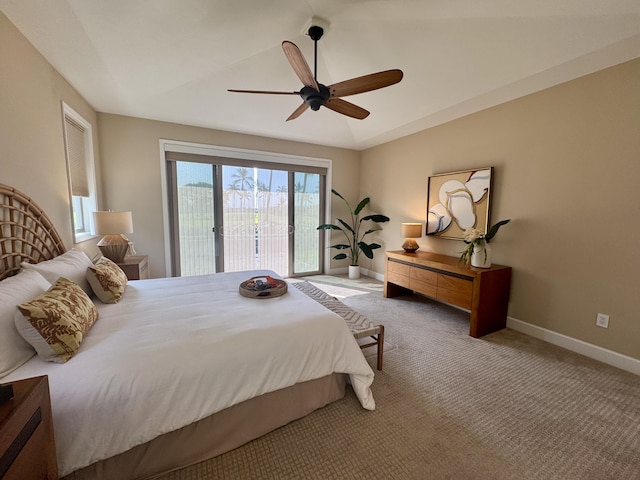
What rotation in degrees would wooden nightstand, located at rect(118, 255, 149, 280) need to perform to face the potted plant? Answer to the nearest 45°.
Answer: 0° — it already faces it

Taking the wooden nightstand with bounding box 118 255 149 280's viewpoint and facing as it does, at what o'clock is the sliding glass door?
The sliding glass door is roughly at 11 o'clock from the wooden nightstand.

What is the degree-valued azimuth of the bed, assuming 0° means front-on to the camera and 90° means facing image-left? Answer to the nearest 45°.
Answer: approximately 270°

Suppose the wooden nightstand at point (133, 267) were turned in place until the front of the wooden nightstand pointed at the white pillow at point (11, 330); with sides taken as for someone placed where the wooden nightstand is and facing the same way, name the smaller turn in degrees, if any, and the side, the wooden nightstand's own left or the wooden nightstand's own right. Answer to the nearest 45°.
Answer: approximately 90° to the wooden nightstand's own right

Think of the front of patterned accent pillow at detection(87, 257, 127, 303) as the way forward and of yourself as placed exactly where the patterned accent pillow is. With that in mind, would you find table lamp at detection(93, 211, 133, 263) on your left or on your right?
on your left

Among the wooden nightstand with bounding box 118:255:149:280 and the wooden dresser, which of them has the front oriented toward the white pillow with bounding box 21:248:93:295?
the wooden dresser

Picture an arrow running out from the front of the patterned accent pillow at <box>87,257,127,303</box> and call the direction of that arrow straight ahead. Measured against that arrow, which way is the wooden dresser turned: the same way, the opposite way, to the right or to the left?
the opposite way

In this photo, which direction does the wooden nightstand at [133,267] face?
to the viewer's right

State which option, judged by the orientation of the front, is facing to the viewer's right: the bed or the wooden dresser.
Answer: the bed

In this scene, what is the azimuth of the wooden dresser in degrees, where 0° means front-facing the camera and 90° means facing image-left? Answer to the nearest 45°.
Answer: approximately 45°
